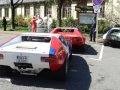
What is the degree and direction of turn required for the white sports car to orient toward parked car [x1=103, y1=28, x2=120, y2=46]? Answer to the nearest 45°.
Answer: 0° — it already faces it

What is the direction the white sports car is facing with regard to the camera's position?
facing away from the viewer and to the right of the viewer
